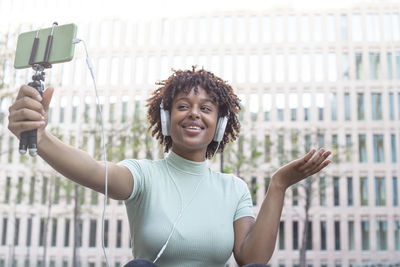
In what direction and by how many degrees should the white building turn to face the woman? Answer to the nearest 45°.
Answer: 0° — it already faces them

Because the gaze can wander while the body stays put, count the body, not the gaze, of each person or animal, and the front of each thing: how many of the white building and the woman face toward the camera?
2

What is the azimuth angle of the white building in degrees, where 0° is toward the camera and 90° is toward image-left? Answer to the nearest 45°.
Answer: approximately 0°

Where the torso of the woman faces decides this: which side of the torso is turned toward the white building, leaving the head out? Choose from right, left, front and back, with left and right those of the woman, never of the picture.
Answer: back

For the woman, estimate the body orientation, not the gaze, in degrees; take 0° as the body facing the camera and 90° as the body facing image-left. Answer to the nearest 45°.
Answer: approximately 0°
